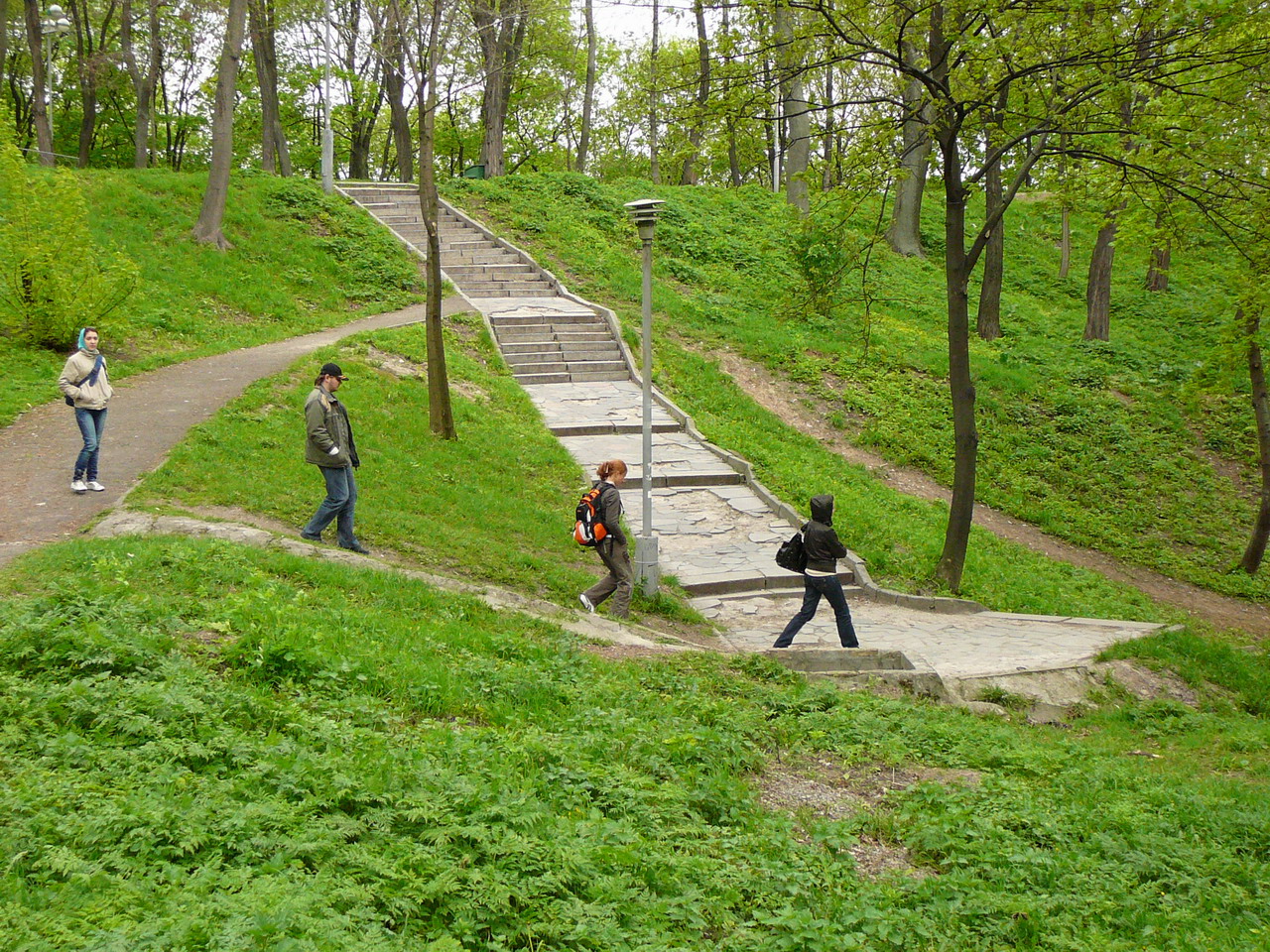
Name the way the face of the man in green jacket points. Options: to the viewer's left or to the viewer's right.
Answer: to the viewer's right

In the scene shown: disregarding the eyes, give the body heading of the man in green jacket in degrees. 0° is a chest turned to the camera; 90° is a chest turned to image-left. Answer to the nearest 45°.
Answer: approximately 270°

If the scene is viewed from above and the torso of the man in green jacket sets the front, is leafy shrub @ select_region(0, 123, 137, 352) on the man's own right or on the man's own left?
on the man's own left
